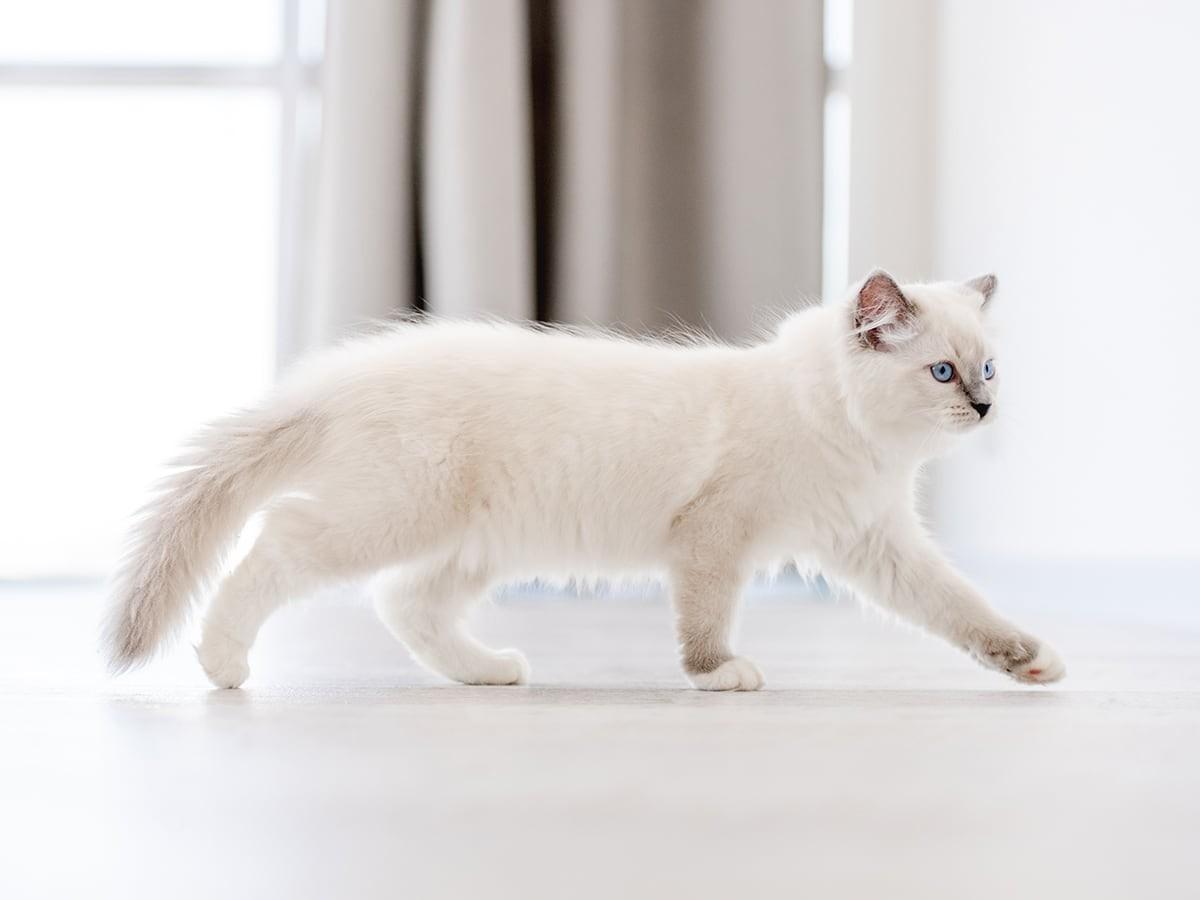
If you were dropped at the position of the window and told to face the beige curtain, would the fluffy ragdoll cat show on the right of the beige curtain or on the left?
right

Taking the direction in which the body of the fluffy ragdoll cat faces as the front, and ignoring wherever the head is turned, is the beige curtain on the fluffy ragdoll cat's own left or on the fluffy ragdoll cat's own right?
on the fluffy ragdoll cat's own left

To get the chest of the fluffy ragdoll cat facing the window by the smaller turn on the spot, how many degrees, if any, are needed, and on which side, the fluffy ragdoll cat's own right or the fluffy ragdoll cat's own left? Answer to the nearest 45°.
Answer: approximately 135° to the fluffy ragdoll cat's own left

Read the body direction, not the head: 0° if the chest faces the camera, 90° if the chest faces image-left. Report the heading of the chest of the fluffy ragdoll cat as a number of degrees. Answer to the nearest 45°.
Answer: approximately 270°
